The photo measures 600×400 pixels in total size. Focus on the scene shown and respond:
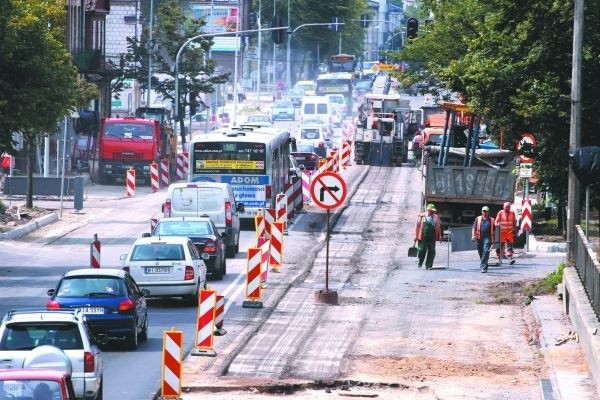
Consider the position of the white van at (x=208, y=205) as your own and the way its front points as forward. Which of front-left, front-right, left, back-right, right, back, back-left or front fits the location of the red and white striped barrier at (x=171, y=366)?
back

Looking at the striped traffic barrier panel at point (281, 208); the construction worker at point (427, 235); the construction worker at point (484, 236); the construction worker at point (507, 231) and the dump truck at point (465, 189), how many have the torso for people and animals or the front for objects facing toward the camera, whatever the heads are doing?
4

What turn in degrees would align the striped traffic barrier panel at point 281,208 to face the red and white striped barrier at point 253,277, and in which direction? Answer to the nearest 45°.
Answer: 0° — it already faces it

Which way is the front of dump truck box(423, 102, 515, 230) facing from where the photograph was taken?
facing away from the viewer

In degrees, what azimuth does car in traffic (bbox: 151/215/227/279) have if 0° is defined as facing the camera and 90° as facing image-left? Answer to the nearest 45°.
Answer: approximately 180°

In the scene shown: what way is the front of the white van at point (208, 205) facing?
away from the camera

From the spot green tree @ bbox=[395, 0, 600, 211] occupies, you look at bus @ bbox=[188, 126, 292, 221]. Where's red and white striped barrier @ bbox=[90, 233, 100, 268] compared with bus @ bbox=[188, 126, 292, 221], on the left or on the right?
left

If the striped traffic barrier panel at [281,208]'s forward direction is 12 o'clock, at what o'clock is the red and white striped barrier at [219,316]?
The red and white striped barrier is roughly at 12 o'clock from the striped traffic barrier panel.

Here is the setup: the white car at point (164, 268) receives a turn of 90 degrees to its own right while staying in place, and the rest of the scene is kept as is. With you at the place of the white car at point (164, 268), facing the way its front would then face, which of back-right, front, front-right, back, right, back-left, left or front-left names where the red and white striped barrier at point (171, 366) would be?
right

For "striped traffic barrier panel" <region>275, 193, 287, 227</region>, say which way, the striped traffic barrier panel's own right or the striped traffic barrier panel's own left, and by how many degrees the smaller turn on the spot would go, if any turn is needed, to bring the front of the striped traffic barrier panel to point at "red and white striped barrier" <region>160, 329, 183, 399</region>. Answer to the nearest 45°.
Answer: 0° — it already faces it

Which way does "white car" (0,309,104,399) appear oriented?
away from the camera

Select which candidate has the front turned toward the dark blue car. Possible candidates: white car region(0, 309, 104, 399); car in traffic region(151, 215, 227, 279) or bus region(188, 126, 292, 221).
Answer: the white car

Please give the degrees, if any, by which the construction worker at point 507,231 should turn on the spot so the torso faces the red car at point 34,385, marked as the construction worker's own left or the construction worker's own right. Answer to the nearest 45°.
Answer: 0° — they already face it

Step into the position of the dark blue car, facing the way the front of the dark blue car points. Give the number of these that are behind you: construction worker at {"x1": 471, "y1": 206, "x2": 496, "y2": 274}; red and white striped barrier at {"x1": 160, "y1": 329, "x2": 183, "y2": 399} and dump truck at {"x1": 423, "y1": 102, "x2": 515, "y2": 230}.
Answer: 1
